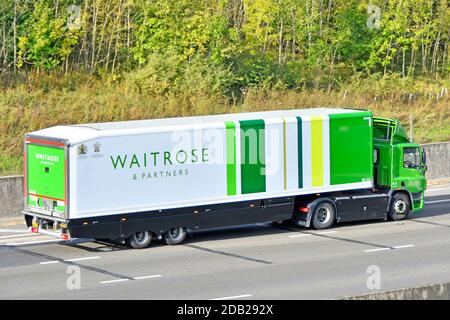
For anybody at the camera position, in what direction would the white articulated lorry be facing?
facing away from the viewer and to the right of the viewer
